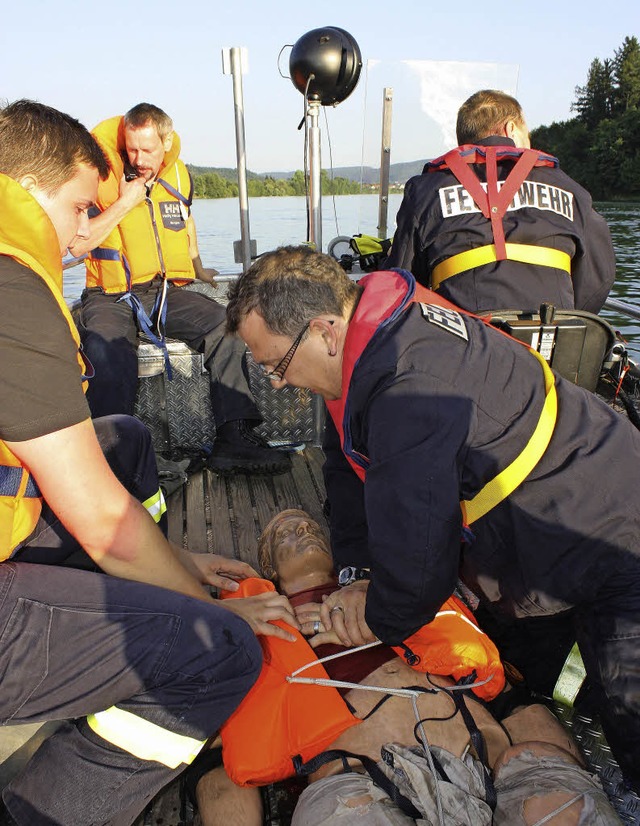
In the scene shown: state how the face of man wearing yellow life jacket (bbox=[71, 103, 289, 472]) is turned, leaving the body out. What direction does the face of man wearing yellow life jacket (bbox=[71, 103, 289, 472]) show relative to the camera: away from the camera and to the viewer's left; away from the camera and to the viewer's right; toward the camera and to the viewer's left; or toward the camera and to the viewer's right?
toward the camera and to the viewer's left

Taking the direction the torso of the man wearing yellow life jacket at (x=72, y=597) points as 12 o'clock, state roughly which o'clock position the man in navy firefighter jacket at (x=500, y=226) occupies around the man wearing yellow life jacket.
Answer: The man in navy firefighter jacket is roughly at 11 o'clock from the man wearing yellow life jacket.

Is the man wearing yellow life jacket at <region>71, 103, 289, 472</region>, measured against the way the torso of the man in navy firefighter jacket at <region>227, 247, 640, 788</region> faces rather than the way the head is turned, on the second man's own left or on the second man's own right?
on the second man's own right

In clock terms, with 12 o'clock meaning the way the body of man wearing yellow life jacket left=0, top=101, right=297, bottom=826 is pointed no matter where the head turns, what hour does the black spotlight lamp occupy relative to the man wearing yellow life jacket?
The black spotlight lamp is roughly at 10 o'clock from the man wearing yellow life jacket.

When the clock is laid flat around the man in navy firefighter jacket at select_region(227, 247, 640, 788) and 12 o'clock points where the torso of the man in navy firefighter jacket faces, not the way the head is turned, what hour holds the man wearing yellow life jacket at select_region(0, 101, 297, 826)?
The man wearing yellow life jacket is roughly at 11 o'clock from the man in navy firefighter jacket.

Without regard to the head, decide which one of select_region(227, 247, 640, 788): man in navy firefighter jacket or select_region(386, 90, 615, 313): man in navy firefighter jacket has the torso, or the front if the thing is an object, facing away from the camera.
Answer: select_region(386, 90, 615, 313): man in navy firefighter jacket

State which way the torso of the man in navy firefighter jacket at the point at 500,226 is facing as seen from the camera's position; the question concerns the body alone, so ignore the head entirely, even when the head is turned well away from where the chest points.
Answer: away from the camera

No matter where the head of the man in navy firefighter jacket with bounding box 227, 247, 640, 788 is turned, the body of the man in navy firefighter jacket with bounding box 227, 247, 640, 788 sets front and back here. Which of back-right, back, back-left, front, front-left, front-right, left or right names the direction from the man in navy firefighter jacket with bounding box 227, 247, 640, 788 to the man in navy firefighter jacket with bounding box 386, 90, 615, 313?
right

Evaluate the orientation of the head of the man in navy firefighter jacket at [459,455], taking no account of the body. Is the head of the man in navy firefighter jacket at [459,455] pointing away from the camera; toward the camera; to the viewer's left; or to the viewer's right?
to the viewer's left

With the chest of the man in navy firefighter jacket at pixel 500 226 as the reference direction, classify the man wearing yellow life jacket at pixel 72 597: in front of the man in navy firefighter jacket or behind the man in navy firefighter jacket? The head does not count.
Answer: behind

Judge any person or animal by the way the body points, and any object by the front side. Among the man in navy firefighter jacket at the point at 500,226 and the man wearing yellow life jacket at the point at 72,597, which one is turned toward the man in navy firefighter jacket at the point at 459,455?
the man wearing yellow life jacket

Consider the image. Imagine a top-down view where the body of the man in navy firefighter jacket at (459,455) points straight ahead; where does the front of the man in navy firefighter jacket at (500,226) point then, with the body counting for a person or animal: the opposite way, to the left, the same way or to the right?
to the right

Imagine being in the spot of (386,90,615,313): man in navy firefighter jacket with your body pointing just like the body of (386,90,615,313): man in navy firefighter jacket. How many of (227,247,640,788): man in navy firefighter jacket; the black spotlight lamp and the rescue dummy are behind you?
2

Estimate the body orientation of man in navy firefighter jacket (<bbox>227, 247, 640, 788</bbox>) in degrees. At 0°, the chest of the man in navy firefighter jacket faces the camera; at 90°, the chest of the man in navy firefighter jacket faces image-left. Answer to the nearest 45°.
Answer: approximately 90°

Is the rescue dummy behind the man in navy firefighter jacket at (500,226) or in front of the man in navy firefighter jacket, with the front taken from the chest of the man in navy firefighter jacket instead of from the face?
behind

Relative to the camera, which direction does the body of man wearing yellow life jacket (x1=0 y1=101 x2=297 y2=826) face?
to the viewer's right
